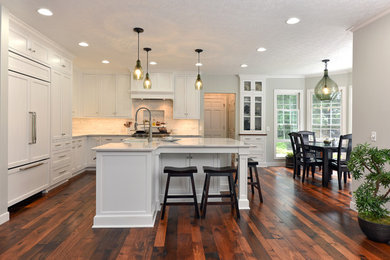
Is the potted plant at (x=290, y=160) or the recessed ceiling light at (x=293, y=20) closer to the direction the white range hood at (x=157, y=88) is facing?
the recessed ceiling light

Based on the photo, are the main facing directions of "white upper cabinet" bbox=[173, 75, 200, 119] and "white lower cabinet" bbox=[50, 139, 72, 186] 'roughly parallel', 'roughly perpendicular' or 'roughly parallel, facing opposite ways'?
roughly perpendicular

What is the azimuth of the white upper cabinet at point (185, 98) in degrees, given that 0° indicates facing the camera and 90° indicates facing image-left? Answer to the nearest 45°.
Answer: approximately 0°

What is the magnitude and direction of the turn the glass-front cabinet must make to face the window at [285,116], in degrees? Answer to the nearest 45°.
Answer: approximately 135° to its left

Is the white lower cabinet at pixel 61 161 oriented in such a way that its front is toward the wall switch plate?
yes

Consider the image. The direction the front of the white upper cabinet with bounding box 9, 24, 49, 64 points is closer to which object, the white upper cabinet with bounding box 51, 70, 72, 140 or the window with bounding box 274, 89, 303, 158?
the window

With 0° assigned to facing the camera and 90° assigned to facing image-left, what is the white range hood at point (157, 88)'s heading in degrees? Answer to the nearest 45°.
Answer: approximately 0°

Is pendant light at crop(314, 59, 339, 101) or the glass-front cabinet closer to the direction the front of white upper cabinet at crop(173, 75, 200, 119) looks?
the pendant light

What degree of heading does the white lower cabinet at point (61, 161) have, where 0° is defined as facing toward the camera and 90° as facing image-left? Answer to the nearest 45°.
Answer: approximately 315°
